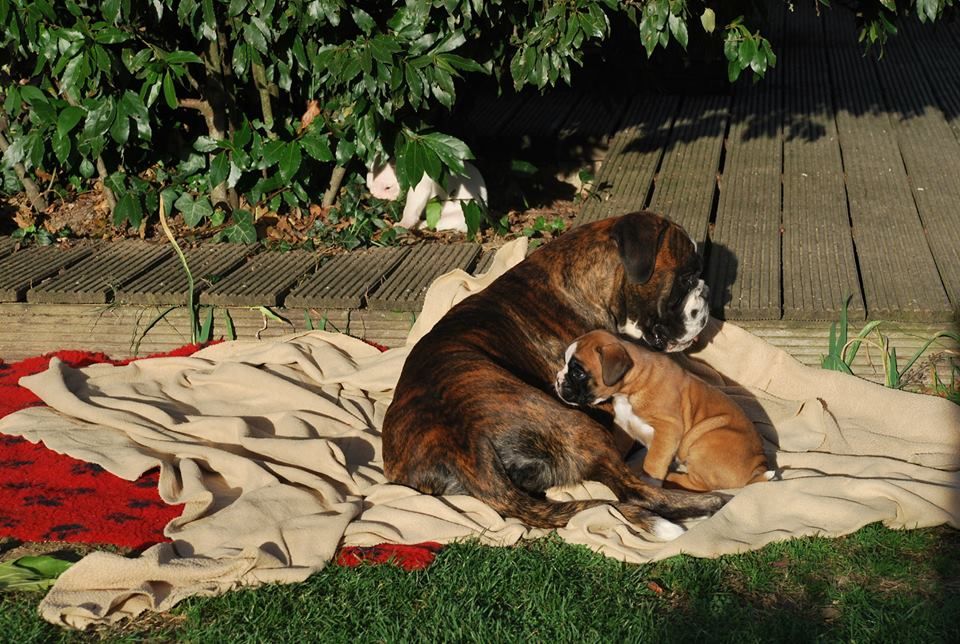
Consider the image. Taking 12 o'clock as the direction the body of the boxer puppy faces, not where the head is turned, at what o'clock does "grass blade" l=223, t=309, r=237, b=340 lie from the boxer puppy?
The grass blade is roughly at 1 o'clock from the boxer puppy.

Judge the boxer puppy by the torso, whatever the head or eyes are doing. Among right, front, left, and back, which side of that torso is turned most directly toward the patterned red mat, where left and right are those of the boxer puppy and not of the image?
front

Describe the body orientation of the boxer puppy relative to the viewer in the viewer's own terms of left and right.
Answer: facing to the left of the viewer

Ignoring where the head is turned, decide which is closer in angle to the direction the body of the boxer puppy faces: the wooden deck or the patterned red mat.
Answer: the patterned red mat

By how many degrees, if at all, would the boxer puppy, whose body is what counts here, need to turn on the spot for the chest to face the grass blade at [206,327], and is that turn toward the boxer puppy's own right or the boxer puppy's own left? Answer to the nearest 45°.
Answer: approximately 45° to the boxer puppy's own right

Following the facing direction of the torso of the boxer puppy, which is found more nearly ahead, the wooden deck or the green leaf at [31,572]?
the green leaf

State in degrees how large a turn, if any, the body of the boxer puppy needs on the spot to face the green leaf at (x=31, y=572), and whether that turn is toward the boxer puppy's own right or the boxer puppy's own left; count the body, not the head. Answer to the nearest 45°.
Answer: approximately 45° to the boxer puppy's own left

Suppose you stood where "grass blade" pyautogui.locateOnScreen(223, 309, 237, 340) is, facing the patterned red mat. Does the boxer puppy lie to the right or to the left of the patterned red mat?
left
